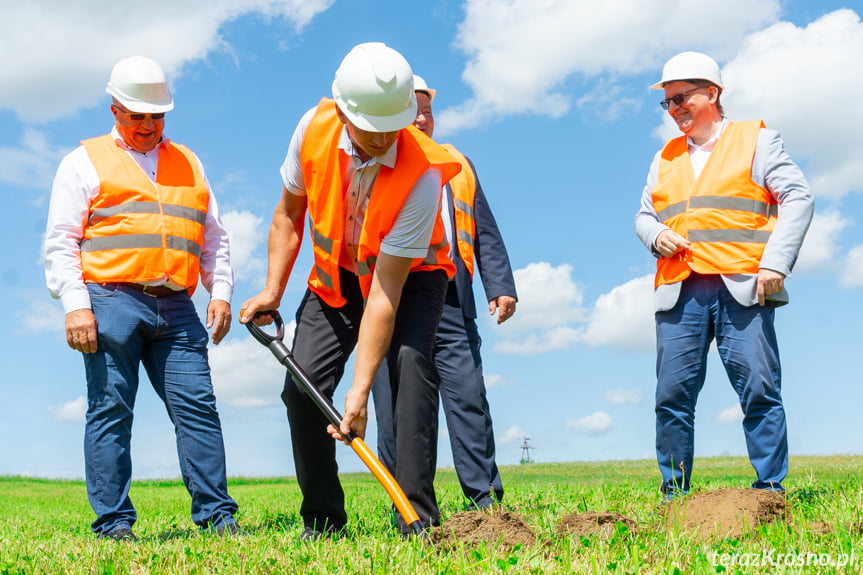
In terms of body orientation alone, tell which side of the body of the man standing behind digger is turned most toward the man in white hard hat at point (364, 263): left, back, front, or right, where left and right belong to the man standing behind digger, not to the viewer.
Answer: front

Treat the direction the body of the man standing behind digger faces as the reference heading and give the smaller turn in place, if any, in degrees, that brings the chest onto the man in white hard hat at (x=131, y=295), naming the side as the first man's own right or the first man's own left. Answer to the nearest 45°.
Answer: approximately 90° to the first man's own right

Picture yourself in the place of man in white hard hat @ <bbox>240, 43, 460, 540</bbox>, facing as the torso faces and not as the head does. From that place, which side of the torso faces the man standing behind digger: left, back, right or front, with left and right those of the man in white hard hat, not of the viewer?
back

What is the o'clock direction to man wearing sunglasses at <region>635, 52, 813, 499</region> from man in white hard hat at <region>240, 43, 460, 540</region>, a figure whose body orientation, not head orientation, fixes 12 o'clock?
The man wearing sunglasses is roughly at 8 o'clock from the man in white hard hat.

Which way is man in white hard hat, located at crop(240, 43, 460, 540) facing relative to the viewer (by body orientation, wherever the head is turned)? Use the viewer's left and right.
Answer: facing the viewer

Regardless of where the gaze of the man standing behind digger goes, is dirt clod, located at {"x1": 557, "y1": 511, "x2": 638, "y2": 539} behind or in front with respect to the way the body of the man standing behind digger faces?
in front

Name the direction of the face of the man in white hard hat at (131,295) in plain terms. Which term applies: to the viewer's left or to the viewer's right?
to the viewer's right

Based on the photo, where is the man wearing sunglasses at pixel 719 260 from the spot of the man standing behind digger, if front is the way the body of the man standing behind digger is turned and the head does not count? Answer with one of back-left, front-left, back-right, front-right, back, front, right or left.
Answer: left

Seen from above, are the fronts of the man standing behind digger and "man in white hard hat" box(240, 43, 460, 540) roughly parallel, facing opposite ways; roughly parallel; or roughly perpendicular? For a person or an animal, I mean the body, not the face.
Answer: roughly parallel

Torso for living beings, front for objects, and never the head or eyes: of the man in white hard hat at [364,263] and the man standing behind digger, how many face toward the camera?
2
